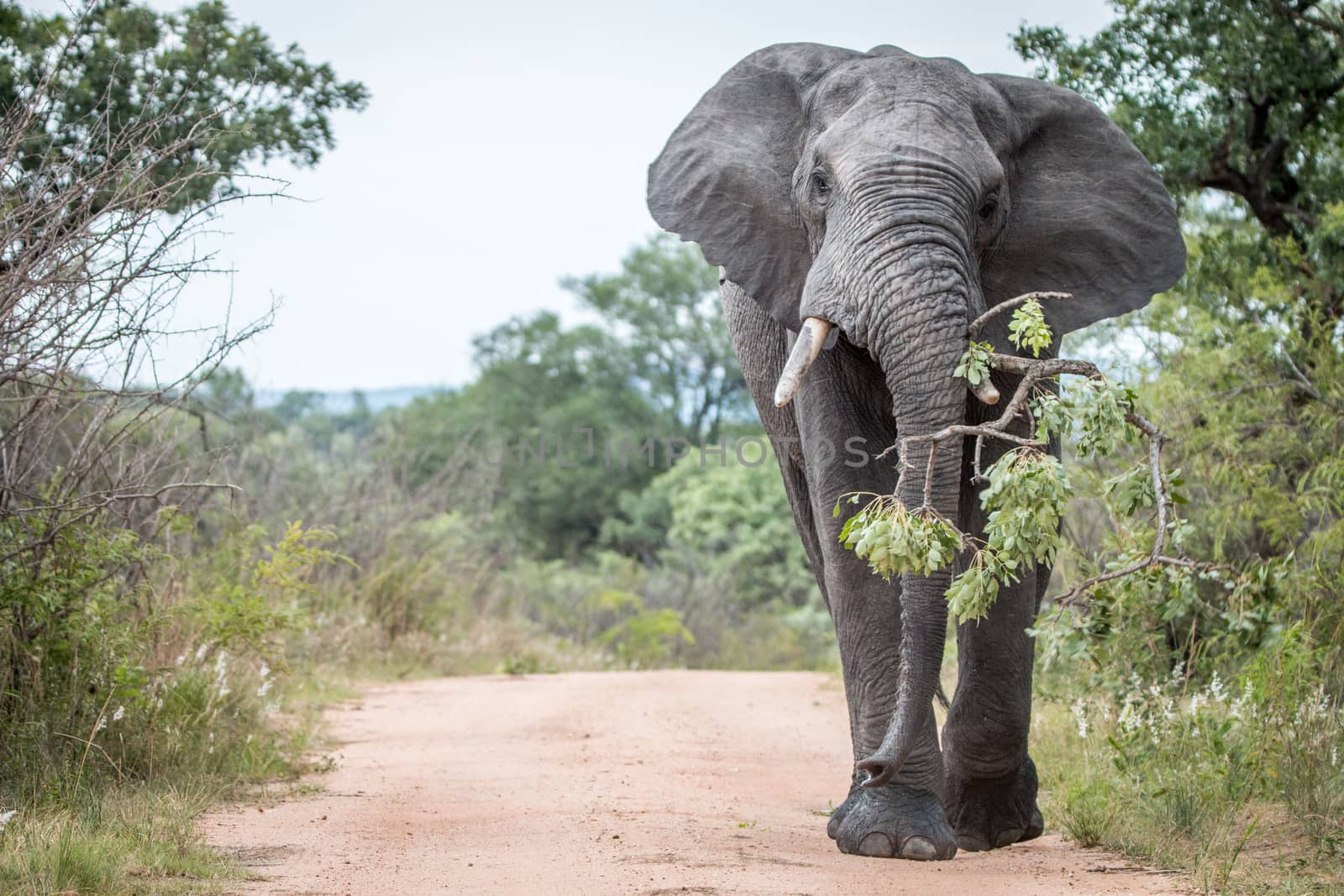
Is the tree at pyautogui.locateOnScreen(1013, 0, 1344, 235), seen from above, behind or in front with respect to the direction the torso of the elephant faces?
behind

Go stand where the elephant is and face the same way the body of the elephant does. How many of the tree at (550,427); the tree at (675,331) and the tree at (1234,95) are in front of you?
0

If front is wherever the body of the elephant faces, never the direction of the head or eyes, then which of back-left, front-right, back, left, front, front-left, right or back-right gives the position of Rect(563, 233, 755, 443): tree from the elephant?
back

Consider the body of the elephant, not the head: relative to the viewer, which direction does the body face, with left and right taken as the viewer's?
facing the viewer

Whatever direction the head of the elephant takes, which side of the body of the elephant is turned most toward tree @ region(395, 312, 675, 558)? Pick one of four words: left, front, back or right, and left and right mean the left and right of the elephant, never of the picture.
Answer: back

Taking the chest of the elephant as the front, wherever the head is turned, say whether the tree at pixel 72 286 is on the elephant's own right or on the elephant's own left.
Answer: on the elephant's own right
